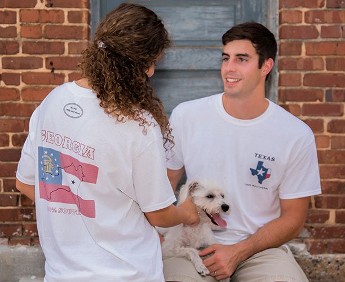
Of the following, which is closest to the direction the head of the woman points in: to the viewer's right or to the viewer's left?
to the viewer's right

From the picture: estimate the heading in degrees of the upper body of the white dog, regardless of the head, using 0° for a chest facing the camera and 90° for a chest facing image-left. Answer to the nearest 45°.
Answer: approximately 315°

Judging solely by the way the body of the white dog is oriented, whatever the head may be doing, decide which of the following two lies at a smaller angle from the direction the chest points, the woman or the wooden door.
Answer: the woman

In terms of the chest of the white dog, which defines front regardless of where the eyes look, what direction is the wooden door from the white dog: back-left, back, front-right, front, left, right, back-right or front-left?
back-left

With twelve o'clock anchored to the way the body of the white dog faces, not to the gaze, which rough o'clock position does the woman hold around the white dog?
The woman is roughly at 2 o'clock from the white dog.

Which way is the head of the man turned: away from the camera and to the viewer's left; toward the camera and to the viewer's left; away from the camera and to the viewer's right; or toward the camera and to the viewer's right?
toward the camera and to the viewer's left
